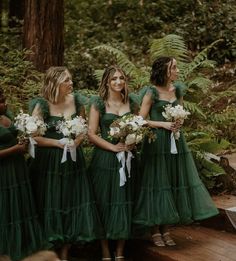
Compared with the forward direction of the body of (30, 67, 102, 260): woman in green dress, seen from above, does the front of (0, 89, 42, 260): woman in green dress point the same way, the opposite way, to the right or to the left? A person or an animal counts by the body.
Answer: the same way

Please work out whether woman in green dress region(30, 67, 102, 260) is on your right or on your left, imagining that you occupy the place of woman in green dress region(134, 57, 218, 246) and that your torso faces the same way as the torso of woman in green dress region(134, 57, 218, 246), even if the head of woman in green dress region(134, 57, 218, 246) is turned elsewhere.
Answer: on your right

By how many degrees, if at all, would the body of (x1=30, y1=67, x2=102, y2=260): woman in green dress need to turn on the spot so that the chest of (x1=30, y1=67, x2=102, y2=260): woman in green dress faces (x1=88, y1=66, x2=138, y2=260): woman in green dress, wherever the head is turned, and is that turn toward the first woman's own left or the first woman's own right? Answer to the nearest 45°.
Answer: approximately 45° to the first woman's own left

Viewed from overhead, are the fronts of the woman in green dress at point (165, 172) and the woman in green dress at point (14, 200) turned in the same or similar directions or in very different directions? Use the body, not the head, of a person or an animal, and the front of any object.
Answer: same or similar directions

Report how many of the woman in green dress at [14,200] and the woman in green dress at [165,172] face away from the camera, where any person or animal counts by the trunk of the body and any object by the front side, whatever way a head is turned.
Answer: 0

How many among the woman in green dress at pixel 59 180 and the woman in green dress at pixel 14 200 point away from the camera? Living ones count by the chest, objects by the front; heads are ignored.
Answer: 0

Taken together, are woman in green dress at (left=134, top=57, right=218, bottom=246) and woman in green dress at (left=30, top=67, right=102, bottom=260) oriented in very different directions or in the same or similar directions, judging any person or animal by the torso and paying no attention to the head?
same or similar directions
